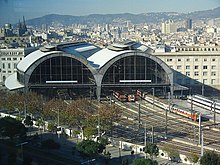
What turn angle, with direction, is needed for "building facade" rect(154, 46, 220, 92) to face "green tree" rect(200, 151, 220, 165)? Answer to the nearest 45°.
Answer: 0° — it already faces it

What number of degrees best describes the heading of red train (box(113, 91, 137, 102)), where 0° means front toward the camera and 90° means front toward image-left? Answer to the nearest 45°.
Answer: approximately 315°

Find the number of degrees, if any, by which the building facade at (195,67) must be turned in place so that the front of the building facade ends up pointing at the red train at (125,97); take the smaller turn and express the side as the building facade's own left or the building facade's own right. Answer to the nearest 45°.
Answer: approximately 45° to the building facade's own right

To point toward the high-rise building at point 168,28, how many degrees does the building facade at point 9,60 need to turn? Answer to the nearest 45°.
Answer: approximately 135° to its left

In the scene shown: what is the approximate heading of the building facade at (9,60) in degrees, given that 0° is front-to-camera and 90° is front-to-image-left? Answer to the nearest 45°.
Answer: approximately 0°

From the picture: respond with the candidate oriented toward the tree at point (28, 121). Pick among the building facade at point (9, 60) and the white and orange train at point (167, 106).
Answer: the building facade

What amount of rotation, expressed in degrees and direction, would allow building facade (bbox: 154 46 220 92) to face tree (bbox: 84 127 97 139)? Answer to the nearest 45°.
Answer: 0° — it already faces it

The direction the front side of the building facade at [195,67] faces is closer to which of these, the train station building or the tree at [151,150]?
the tree

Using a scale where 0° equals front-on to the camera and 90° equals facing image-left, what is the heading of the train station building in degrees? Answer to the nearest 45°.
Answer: approximately 0°

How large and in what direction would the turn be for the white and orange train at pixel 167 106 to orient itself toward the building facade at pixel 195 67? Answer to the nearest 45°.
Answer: approximately 135° to its left

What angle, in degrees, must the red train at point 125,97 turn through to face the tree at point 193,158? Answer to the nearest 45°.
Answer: approximately 45° to its right

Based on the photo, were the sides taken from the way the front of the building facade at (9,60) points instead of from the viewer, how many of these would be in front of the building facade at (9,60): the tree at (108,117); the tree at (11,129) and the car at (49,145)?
3

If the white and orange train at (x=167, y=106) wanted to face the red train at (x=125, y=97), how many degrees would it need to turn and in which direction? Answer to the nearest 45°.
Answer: approximately 180°
